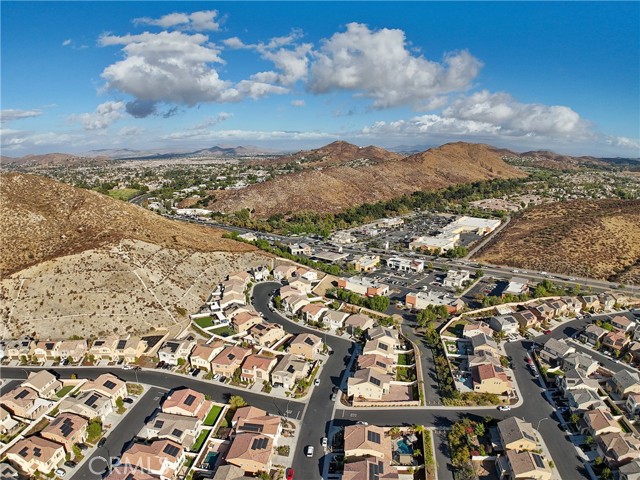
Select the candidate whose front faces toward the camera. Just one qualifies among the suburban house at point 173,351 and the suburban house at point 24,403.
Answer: the suburban house at point 173,351

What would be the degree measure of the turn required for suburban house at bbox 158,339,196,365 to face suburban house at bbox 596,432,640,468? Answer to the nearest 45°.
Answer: approximately 45° to its left

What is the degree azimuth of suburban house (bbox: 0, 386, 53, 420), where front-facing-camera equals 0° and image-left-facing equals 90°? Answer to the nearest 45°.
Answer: approximately 135°

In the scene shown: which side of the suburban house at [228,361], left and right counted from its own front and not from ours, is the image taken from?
front

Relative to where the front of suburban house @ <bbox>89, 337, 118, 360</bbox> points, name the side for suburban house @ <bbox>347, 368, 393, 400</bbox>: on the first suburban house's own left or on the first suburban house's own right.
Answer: on the first suburban house's own left

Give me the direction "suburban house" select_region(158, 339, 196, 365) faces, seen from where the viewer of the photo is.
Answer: facing the viewer

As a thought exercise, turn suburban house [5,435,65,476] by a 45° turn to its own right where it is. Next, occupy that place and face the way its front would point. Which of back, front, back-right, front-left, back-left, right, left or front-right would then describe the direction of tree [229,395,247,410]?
left

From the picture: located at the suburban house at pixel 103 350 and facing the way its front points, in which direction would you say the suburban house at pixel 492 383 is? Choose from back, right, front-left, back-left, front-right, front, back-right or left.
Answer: front-left

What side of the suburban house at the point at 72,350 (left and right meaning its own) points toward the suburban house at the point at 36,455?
front

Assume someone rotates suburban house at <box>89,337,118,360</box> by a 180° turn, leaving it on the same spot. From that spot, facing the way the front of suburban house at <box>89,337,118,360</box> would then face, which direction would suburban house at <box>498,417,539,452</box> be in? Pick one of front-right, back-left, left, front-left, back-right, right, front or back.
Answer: back-right

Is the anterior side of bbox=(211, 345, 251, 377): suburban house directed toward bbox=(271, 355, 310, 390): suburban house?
no

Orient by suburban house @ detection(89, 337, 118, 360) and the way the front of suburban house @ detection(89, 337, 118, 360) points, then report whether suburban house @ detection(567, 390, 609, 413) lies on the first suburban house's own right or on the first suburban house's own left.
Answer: on the first suburban house's own left

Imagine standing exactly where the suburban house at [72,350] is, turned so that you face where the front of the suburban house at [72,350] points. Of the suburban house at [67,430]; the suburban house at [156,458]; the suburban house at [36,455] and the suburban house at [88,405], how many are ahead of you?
4

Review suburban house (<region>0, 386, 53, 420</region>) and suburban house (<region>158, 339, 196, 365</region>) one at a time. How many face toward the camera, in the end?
1

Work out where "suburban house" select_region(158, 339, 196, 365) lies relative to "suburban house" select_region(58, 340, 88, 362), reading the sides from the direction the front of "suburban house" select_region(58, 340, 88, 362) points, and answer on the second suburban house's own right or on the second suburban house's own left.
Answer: on the second suburban house's own left

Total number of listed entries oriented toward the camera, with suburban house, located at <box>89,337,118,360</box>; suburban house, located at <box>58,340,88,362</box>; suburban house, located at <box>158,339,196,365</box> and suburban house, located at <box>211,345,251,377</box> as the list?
4
